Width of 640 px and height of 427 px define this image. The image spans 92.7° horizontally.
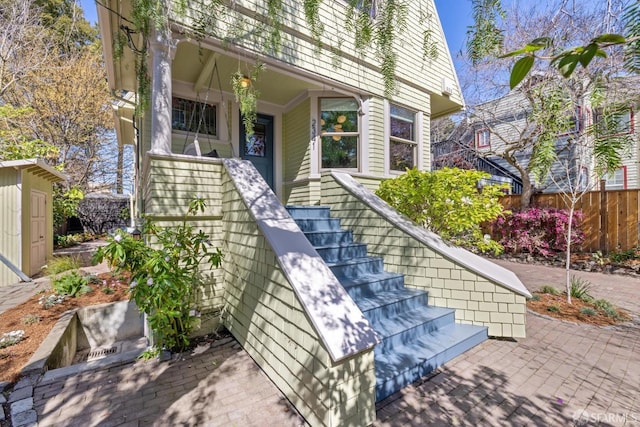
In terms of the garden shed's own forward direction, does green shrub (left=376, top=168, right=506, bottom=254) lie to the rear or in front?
in front

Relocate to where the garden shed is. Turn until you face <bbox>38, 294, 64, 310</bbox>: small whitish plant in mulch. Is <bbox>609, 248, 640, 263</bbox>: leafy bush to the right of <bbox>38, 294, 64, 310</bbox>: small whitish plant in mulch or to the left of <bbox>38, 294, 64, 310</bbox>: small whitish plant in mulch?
left

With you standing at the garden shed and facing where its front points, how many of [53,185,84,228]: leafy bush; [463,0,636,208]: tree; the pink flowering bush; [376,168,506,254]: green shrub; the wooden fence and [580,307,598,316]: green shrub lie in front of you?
5

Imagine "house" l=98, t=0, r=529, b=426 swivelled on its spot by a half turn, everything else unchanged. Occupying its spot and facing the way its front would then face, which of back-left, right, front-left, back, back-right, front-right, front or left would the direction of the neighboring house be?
right

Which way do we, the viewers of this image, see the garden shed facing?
facing the viewer and to the right of the viewer

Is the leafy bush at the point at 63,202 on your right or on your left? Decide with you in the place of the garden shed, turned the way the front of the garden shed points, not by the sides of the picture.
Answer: on your left

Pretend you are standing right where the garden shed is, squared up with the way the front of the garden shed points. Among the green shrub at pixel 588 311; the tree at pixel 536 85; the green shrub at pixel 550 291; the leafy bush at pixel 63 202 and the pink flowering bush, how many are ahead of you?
4

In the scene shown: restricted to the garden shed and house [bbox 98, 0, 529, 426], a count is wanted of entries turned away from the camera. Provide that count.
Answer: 0

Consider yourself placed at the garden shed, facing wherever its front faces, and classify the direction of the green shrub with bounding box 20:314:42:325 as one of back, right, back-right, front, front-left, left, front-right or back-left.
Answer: front-right

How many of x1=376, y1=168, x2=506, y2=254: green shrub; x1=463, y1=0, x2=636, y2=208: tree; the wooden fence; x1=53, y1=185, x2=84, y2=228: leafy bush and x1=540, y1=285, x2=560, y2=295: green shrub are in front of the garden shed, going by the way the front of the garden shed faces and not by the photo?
4

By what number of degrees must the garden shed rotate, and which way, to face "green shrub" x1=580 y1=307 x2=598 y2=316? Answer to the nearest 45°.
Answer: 0° — it already faces it

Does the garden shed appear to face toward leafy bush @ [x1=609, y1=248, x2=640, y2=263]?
yes

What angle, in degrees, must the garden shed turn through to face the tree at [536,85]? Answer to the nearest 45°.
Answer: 0° — it already faces it
